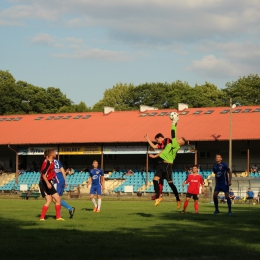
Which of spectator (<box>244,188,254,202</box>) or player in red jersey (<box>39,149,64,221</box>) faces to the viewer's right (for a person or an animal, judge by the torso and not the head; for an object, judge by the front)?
the player in red jersey

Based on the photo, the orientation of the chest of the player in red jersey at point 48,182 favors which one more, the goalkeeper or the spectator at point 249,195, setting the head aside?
the goalkeeper

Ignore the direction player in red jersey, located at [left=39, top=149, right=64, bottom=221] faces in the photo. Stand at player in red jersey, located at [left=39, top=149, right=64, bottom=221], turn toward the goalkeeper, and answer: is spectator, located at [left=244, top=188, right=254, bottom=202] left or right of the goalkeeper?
left

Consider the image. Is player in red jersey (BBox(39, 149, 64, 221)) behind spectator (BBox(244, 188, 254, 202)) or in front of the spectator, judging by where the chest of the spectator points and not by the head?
in front

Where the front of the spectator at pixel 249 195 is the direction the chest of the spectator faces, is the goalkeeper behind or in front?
in front

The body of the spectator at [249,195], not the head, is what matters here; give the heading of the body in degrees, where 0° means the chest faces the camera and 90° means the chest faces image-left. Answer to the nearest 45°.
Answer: approximately 45°

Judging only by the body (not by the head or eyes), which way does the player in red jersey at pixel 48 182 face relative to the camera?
to the viewer's right

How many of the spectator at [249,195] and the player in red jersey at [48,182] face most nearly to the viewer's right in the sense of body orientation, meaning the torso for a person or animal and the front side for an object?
1

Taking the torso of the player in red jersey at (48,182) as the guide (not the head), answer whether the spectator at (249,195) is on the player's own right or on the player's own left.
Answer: on the player's own left
